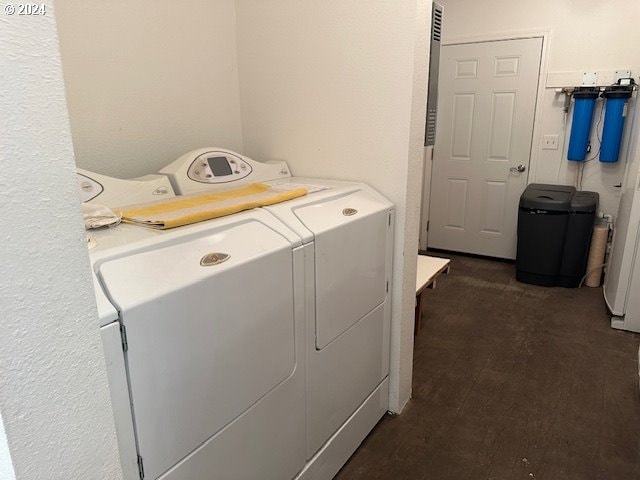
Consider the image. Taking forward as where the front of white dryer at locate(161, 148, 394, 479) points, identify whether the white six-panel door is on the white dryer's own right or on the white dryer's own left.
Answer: on the white dryer's own left

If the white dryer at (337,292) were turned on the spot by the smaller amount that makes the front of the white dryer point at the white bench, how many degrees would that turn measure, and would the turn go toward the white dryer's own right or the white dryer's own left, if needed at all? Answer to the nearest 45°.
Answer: approximately 90° to the white dryer's own left

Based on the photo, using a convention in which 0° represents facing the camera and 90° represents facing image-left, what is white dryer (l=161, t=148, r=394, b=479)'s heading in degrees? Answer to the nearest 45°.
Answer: approximately 315°

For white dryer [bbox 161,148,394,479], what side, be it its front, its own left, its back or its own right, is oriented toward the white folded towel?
right
